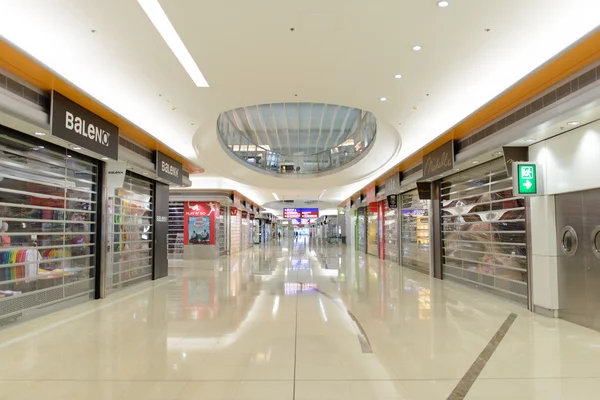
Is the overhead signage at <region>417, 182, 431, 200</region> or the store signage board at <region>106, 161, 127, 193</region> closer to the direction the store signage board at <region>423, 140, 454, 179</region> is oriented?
the store signage board

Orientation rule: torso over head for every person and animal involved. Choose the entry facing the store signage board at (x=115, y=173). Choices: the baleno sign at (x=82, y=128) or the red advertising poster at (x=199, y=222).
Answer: the red advertising poster

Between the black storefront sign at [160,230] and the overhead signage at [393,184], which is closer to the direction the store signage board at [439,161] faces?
the black storefront sign

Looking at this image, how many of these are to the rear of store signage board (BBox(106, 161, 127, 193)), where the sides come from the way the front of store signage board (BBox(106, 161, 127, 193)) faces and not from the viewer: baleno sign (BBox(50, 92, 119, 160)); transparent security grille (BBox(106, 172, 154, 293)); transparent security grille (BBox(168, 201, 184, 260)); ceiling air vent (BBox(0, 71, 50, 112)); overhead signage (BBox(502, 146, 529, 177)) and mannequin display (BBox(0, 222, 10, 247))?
2

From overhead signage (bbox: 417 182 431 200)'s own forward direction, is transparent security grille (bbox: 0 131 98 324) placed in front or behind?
in front

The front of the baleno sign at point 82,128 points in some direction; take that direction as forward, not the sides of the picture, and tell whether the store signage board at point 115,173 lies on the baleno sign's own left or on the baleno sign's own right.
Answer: on the baleno sign's own left

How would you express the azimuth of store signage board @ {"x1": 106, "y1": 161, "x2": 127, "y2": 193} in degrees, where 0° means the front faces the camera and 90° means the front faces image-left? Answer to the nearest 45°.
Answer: approximately 0°

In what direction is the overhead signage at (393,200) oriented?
toward the camera

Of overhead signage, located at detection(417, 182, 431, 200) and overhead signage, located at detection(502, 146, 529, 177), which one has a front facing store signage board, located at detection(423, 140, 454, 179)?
overhead signage, located at detection(417, 182, 431, 200)

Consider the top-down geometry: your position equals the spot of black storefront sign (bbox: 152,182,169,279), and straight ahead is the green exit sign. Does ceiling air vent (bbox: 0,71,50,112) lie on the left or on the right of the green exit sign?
right

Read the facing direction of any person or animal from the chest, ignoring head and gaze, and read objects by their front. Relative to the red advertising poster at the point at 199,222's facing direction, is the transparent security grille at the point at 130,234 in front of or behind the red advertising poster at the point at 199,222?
in front

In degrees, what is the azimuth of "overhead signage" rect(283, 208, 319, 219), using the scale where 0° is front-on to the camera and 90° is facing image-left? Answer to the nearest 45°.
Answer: approximately 0°

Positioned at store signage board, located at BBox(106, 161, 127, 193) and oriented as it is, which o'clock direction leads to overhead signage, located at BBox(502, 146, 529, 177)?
The overhead signage is roughly at 10 o'clock from the store signage board.
